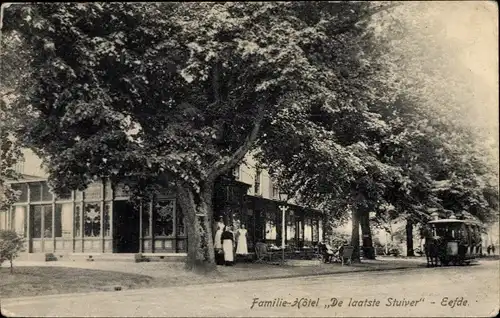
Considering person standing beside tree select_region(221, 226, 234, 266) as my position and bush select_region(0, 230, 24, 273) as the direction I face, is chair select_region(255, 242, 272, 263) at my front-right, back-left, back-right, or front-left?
back-right

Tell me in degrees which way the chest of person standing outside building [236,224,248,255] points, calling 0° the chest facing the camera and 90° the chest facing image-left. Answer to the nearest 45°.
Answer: approximately 0°

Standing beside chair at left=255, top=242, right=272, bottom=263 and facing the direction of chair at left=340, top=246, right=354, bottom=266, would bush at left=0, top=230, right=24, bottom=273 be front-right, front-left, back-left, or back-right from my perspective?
back-right

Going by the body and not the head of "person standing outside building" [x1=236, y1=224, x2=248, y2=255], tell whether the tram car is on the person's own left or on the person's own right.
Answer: on the person's own left
